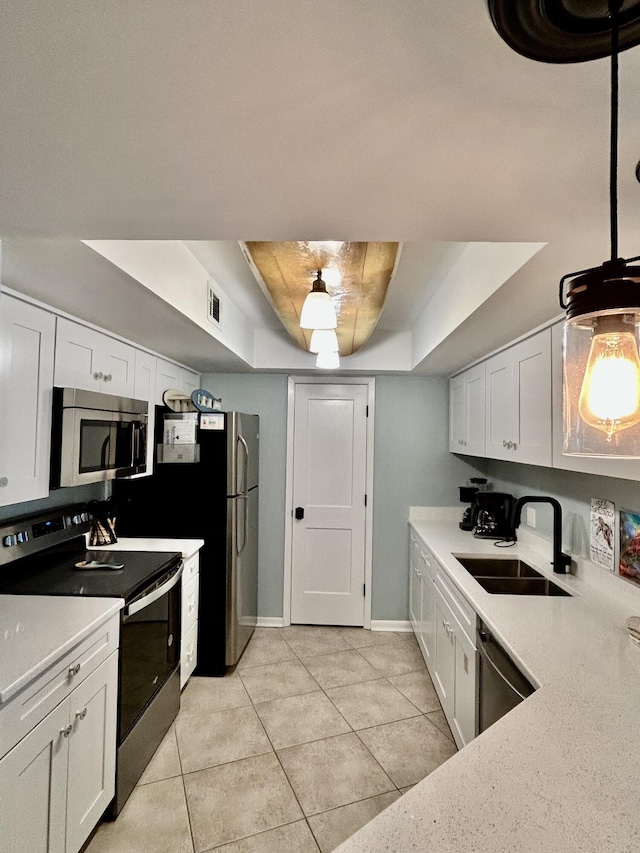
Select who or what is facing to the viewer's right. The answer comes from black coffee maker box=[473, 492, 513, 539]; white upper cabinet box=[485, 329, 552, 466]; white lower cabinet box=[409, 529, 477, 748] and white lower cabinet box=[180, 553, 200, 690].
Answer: white lower cabinet box=[180, 553, 200, 690]

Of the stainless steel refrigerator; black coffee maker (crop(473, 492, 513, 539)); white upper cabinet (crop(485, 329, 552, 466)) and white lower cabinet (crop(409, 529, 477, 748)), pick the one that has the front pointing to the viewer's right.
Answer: the stainless steel refrigerator

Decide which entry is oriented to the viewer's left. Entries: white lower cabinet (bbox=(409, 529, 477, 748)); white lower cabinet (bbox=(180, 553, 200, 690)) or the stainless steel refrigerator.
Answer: white lower cabinet (bbox=(409, 529, 477, 748))

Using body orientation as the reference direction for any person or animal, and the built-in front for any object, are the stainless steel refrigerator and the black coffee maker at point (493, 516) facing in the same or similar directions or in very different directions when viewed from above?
very different directions

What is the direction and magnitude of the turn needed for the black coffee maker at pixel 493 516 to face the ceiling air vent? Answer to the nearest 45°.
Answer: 0° — it already faces it

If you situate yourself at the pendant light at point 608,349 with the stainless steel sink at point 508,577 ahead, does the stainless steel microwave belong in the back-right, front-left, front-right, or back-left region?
front-left

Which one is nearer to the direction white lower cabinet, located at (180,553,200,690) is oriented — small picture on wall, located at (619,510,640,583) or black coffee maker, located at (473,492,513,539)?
the black coffee maker

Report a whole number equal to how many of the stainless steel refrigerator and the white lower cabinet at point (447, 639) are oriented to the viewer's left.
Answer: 1

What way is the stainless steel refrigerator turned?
to the viewer's right

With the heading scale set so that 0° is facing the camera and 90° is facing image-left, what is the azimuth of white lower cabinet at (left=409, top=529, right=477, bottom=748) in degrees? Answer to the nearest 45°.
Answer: approximately 90°

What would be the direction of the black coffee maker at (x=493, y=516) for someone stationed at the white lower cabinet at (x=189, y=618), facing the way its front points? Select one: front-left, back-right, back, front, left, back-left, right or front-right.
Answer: front

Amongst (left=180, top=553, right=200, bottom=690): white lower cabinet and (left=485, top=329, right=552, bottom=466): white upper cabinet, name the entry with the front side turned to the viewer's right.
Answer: the white lower cabinet

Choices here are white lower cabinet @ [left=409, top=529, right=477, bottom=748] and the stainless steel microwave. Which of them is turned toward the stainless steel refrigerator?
the white lower cabinet

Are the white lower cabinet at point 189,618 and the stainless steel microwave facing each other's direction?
no

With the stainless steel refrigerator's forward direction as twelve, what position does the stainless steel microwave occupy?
The stainless steel microwave is roughly at 4 o'clock from the stainless steel refrigerator.

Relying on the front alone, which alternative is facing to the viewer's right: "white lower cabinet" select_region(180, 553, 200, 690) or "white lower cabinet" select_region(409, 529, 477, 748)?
"white lower cabinet" select_region(180, 553, 200, 690)

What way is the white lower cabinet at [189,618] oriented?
to the viewer's right

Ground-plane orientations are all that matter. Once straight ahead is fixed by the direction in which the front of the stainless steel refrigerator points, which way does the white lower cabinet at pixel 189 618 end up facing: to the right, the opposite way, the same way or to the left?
the same way

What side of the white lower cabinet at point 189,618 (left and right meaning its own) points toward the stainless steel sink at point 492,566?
front

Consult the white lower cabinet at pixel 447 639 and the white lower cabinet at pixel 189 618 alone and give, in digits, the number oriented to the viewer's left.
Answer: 1
